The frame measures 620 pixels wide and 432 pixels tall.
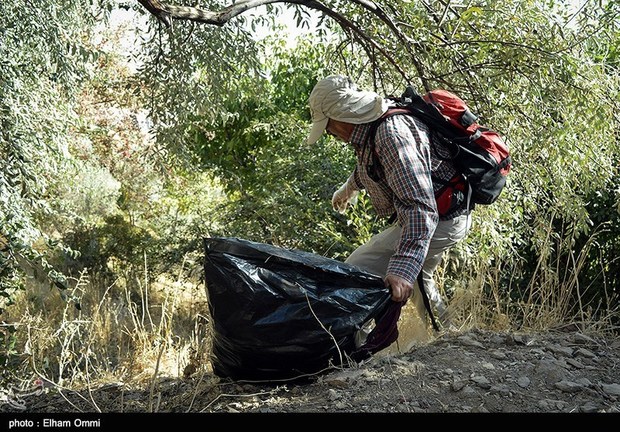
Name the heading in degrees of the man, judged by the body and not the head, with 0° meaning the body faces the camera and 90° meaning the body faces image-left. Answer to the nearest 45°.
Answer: approximately 90°

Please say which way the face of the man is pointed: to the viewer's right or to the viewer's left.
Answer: to the viewer's left
